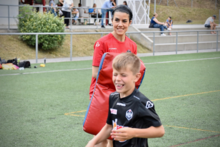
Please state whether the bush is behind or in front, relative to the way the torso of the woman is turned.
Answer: behind

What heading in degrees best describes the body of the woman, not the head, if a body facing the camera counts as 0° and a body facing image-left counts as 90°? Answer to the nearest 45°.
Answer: approximately 0°

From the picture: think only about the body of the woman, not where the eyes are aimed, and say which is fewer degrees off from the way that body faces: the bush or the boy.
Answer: the boy

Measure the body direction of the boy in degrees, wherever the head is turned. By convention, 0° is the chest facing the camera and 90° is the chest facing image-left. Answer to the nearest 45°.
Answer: approximately 45°

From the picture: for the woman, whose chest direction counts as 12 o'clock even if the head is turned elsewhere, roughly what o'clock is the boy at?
The boy is roughly at 12 o'clock from the woman.

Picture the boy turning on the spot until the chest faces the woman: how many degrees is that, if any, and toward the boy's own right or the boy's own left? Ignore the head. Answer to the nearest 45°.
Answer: approximately 135° to the boy's own right

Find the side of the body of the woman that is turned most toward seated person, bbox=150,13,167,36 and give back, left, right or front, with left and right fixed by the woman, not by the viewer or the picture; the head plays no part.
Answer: back

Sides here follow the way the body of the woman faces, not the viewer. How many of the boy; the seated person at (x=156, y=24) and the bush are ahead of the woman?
1
